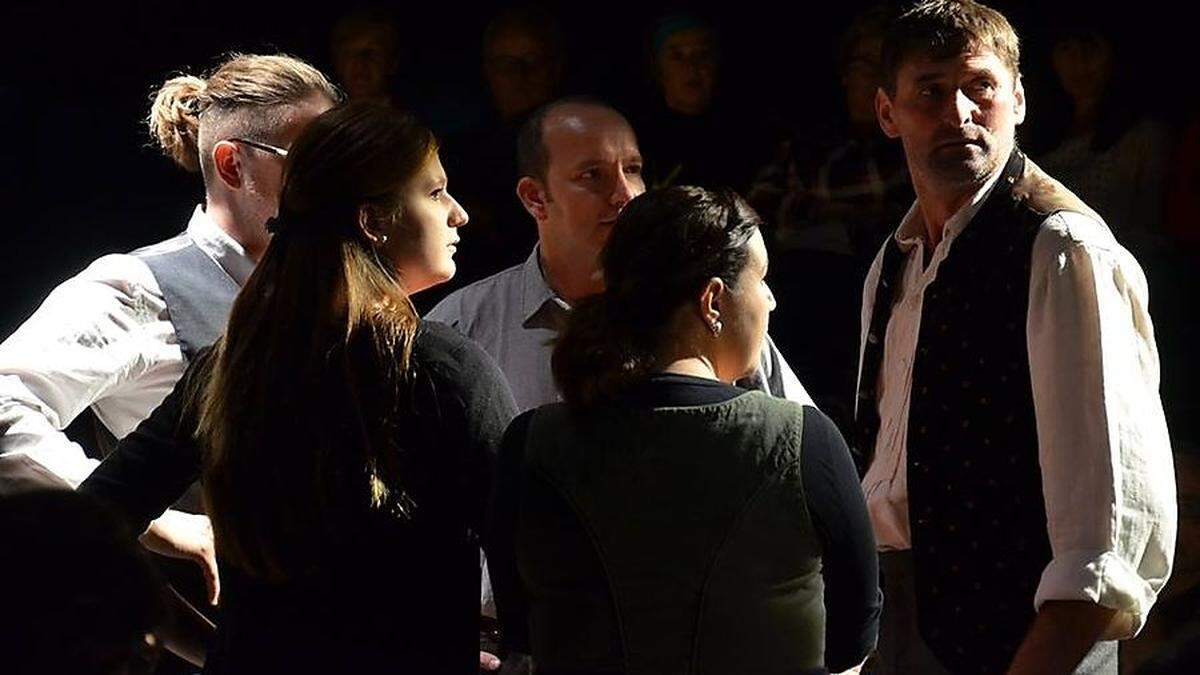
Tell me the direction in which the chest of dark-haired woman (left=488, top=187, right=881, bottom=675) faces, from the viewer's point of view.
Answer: away from the camera

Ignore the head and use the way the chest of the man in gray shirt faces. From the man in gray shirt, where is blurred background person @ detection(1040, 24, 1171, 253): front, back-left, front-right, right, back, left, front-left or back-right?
left

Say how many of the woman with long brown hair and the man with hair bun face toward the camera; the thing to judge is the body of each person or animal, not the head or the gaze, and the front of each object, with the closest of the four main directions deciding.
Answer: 0

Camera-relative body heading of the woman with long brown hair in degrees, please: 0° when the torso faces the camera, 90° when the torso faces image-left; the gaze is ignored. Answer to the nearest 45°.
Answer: approximately 225°

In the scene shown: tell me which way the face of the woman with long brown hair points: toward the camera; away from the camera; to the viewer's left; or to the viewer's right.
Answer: to the viewer's right

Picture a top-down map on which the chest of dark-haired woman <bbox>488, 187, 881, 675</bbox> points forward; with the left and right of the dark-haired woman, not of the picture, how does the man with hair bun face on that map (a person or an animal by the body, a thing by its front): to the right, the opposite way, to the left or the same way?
to the right

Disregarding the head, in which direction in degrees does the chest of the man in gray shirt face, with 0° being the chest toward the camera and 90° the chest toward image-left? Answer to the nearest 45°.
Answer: approximately 315°

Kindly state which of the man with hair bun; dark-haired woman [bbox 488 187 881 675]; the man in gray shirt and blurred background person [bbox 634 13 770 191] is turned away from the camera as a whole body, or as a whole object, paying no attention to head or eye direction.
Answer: the dark-haired woman

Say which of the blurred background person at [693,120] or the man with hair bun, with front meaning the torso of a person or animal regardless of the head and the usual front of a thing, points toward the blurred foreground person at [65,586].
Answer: the blurred background person at [693,120]

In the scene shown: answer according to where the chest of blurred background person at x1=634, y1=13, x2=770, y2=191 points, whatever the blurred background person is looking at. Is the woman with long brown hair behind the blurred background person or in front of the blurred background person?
in front

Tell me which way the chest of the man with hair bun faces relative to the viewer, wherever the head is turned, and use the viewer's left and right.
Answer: facing to the right of the viewer

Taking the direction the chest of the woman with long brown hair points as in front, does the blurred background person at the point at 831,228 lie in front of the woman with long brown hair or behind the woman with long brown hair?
in front

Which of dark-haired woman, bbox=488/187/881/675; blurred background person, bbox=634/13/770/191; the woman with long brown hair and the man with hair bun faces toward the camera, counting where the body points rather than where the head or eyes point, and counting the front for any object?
the blurred background person
